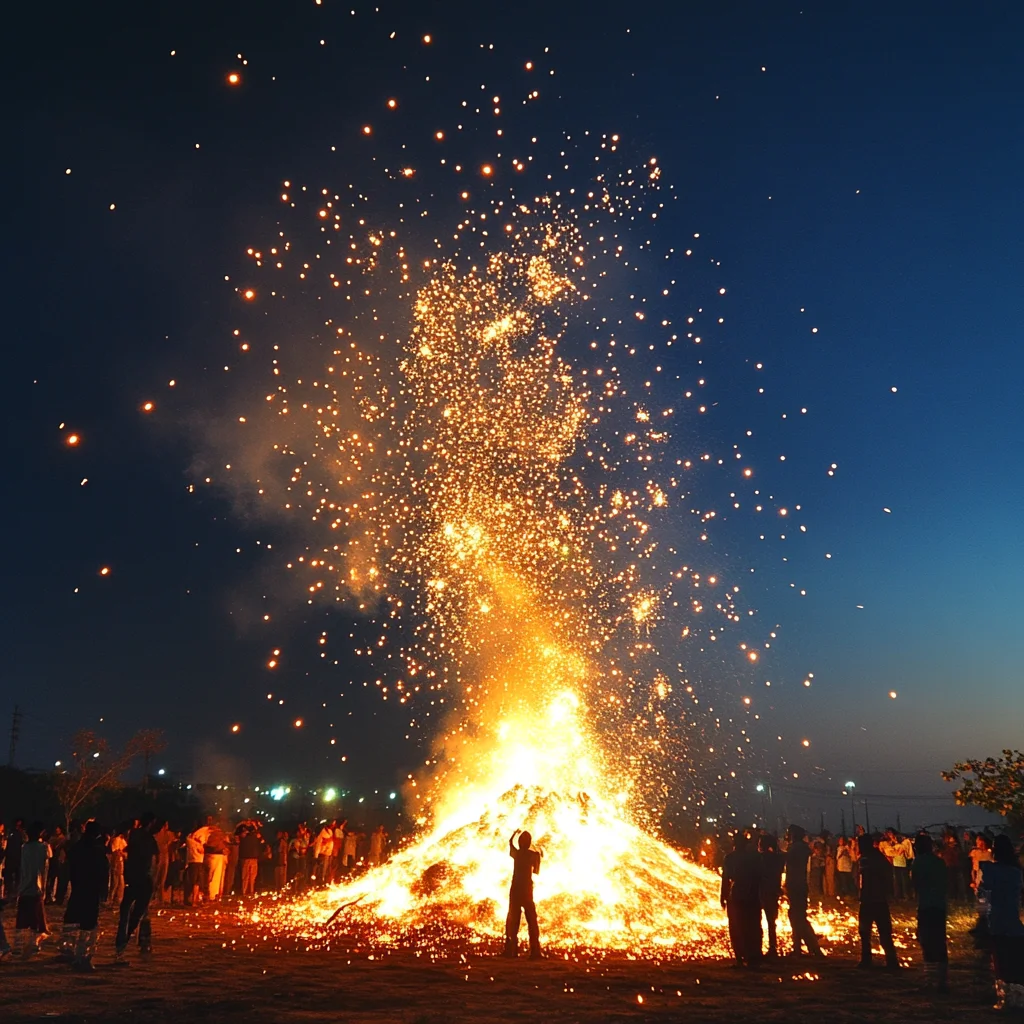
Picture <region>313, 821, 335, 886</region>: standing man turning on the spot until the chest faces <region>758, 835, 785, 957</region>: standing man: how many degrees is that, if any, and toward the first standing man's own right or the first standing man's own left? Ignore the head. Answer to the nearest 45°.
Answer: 0° — they already face them

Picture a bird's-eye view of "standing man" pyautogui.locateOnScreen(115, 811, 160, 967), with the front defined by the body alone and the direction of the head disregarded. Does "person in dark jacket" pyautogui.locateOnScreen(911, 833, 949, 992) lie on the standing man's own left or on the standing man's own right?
on the standing man's own right

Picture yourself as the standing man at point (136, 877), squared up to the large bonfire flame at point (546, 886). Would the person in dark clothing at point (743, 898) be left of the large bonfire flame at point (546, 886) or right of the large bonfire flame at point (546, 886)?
right

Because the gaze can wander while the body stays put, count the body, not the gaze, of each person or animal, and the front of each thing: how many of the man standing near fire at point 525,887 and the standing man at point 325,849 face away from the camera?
1

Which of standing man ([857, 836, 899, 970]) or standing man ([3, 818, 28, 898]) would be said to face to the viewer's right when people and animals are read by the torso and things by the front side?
standing man ([3, 818, 28, 898])

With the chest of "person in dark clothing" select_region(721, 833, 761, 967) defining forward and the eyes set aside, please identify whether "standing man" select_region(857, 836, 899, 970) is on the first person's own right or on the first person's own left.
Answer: on the first person's own right

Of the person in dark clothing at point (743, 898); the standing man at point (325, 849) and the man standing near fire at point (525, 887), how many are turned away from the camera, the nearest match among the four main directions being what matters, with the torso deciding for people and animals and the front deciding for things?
2

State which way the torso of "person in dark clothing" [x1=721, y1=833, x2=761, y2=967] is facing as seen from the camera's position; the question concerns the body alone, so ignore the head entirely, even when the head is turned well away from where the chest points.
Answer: away from the camera

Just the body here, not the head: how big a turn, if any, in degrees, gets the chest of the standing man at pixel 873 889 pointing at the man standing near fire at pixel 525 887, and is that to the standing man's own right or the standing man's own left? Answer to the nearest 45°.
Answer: approximately 45° to the standing man's own left

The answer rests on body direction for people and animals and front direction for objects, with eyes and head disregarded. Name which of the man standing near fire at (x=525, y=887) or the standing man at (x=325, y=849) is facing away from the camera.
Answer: the man standing near fire

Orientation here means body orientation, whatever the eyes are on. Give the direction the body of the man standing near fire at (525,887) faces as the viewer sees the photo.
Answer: away from the camera
